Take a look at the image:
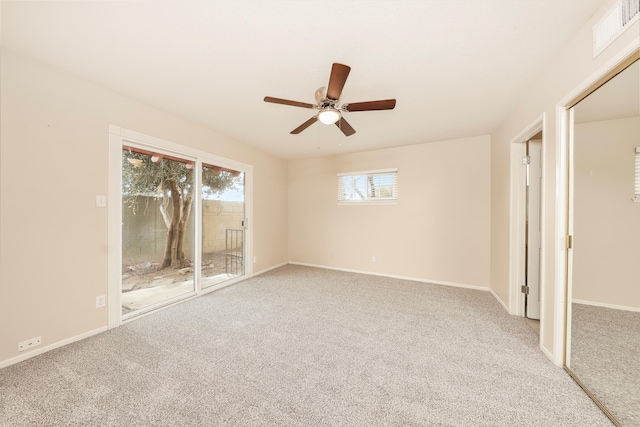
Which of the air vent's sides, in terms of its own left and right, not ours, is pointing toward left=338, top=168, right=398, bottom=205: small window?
right

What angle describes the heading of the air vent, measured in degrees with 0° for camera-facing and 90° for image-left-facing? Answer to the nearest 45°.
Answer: approximately 45°

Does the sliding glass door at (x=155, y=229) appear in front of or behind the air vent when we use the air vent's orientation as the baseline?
in front

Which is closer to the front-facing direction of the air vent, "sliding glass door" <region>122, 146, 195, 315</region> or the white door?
the sliding glass door

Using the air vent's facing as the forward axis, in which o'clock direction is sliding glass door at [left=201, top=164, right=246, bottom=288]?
The sliding glass door is roughly at 1 o'clock from the air vent.

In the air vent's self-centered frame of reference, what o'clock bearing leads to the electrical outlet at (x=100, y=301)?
The electrical outlet is roughly at 12 o'clock from the air vent.

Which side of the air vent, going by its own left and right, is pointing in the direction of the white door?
right
